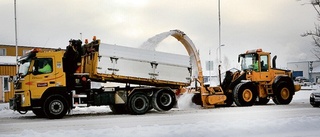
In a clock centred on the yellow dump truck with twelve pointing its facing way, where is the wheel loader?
The wheel loader is roughly at 5 o'clock from the yellow dump truck.

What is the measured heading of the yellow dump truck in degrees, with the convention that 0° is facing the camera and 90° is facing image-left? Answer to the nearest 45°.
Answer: approximately 90°

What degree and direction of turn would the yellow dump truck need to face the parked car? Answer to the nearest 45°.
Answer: approximately 180°

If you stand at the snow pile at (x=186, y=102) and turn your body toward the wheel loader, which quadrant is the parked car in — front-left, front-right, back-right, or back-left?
front-right
